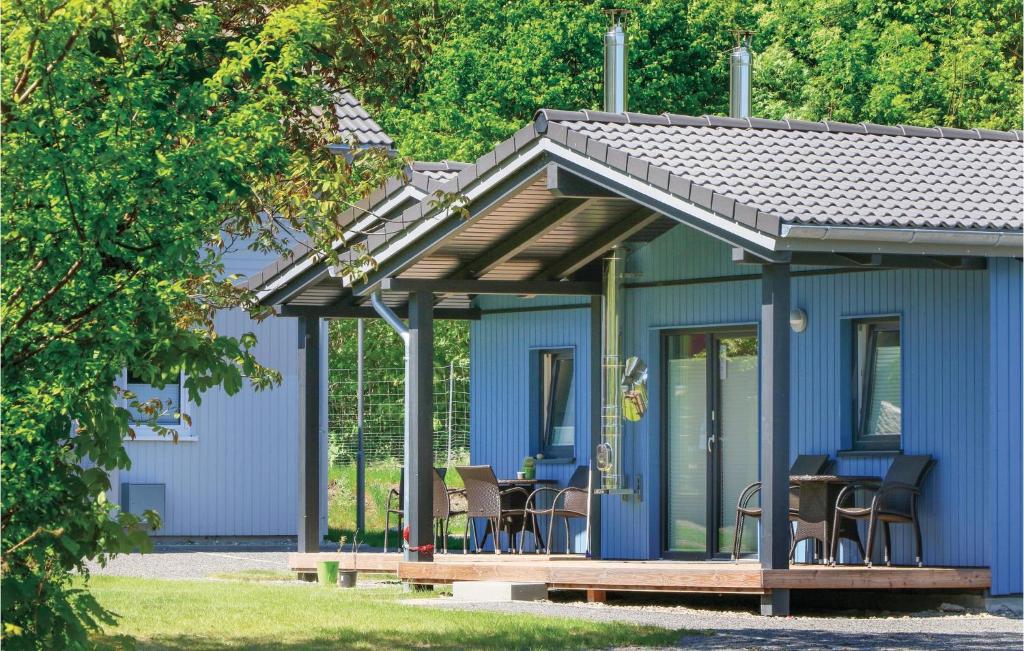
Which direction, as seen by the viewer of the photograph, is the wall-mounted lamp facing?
facing the viewer and to the left of the viewer

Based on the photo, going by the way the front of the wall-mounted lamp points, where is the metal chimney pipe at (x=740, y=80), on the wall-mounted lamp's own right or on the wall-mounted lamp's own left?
on the wall-mounted lamp's own right

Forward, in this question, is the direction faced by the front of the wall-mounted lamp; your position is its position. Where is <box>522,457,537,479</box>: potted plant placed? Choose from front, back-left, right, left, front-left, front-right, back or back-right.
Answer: right

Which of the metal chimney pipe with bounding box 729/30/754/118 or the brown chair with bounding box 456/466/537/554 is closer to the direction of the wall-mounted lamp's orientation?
the brown chair

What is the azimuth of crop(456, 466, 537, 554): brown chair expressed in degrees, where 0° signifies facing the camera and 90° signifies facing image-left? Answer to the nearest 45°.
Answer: approximately 225°

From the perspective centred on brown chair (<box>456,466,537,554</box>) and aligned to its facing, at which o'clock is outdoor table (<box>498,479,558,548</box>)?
The outdoor table is roughly at 11 o'clock from the brown chair.

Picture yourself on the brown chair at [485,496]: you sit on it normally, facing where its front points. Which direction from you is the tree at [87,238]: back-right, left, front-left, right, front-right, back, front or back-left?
back-right

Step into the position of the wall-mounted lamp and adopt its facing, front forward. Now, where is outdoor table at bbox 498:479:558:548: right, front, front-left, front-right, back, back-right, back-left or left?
right

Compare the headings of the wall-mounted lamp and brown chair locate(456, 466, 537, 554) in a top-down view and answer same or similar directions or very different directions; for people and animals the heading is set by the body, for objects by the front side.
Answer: very different directions
